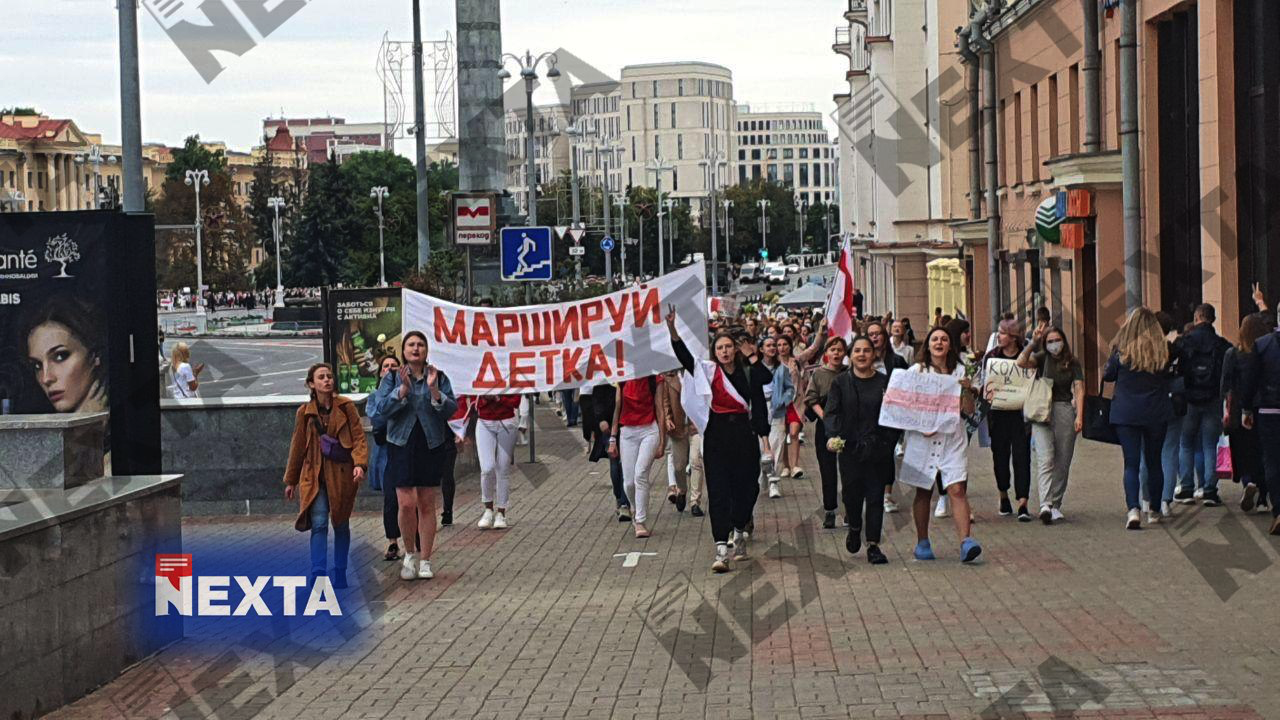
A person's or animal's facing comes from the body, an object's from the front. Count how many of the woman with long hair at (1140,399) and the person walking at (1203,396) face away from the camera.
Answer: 2

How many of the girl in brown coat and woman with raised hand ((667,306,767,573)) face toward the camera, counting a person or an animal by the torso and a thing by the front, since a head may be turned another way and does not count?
2

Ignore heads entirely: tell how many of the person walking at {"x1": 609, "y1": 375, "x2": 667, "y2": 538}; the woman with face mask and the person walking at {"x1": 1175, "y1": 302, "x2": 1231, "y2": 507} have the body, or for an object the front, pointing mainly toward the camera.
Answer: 2

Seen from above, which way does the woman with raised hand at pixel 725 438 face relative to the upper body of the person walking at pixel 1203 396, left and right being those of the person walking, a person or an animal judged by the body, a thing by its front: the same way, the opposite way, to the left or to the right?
the opposite way

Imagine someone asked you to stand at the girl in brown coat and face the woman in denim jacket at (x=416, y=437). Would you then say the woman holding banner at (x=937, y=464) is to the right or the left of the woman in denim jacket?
right

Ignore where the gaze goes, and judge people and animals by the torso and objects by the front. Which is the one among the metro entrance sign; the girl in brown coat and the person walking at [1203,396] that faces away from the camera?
the person walking

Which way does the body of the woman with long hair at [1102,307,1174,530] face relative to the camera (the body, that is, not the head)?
away from the camera

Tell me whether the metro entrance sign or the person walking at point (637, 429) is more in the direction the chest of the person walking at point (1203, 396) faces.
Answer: the metro entrance sign

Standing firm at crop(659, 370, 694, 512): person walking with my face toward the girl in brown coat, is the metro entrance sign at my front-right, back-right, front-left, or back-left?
back-right
